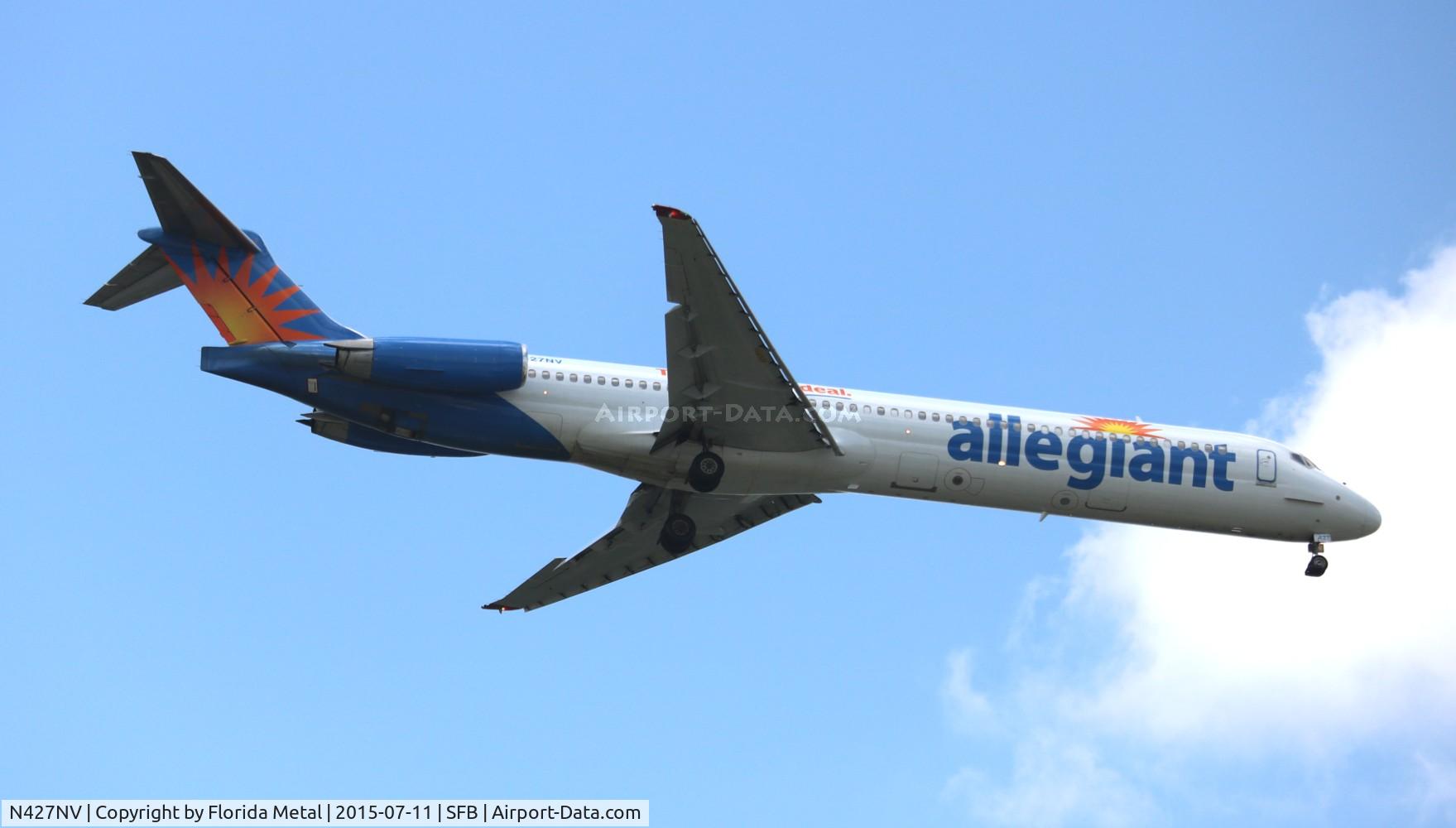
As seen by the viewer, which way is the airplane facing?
to the viewer's right
